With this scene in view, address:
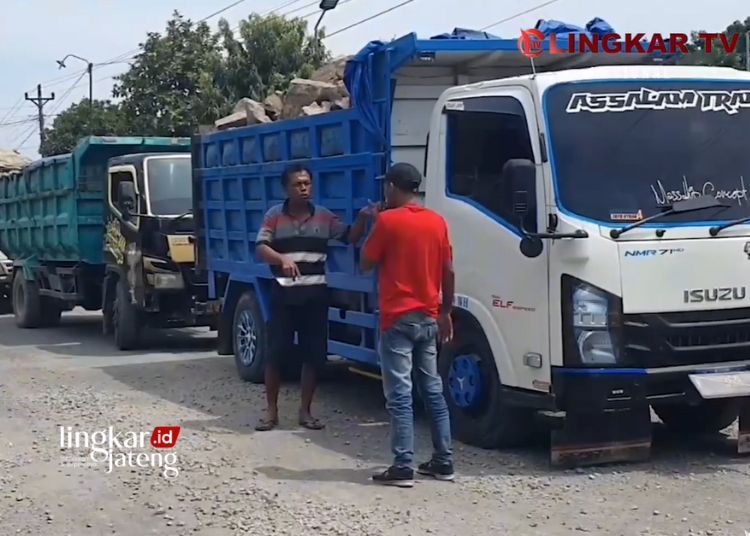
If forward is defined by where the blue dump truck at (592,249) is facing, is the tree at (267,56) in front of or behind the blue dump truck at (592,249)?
behind

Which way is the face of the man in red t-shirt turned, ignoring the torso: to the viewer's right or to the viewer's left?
to the viewer's left

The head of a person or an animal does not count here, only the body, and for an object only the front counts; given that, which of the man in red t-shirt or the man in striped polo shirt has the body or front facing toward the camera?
the man in striped polo shirt

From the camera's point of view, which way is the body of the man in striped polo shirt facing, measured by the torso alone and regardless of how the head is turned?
toward the camera

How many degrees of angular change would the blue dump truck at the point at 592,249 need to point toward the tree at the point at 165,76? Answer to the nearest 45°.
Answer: approximately 135° to its left

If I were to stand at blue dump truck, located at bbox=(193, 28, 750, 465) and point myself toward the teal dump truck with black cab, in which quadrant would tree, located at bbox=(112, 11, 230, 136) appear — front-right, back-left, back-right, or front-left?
front-right

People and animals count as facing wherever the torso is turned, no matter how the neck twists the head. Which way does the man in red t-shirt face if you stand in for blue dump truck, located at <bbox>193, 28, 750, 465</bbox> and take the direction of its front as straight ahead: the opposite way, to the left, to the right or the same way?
the opposite way

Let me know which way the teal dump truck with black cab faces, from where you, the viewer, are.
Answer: facing the viewer and to the right of the viewer

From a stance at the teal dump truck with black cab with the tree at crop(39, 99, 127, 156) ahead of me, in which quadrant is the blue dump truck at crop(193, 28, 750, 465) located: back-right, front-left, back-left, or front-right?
back-right

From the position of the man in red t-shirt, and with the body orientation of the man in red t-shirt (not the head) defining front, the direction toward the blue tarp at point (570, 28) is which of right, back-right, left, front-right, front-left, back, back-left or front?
right

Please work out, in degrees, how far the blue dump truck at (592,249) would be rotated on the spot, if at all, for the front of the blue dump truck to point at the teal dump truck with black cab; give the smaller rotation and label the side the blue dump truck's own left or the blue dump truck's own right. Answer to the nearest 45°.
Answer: approximately 180°

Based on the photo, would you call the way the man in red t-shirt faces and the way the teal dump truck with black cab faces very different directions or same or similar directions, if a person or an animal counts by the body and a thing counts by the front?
very different directions

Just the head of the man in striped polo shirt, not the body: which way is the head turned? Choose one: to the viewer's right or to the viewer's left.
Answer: to the viewer's right

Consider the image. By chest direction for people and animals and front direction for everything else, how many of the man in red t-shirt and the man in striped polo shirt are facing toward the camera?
1

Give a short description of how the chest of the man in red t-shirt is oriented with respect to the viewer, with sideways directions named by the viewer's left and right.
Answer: facing away from the viewer and to the left of the viewer

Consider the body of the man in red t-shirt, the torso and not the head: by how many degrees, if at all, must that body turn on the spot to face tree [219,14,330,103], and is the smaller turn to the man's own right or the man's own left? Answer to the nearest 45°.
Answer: approximately 45° to the man's own right

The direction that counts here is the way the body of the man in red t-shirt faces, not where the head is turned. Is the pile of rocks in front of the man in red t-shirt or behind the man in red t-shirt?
in front
